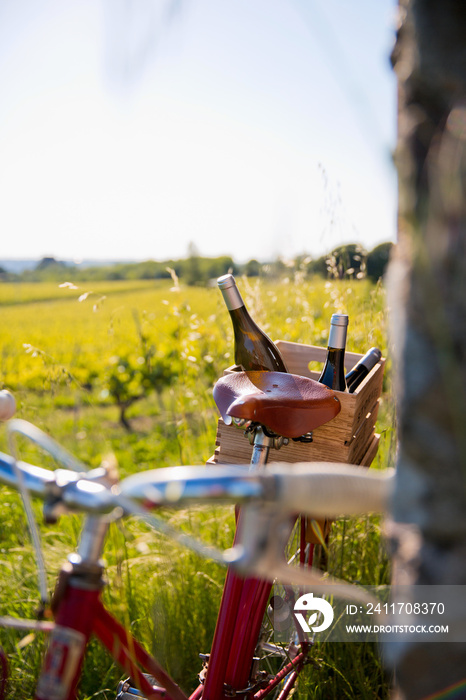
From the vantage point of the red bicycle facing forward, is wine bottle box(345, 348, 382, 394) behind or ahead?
behind

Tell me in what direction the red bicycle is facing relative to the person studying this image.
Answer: facing the viewer and to the left of the viewer
